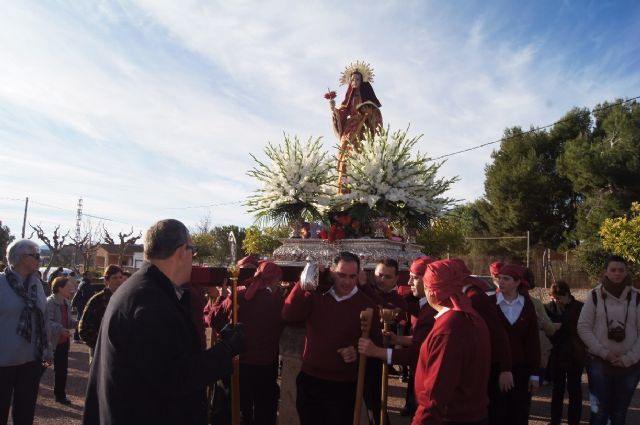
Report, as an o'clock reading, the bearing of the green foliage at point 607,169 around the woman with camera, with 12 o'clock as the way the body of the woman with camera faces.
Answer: The green foliage is roughly at 6 o'clock from the woman with camera.

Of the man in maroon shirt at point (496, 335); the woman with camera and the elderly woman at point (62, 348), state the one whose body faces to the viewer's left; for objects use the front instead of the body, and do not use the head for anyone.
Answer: the man in maroon shirt

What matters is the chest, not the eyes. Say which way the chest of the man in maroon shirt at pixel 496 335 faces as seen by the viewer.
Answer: to the viewer's left

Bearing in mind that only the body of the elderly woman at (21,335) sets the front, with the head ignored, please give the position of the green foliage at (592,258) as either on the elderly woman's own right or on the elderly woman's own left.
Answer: on the elderly woman's own left
